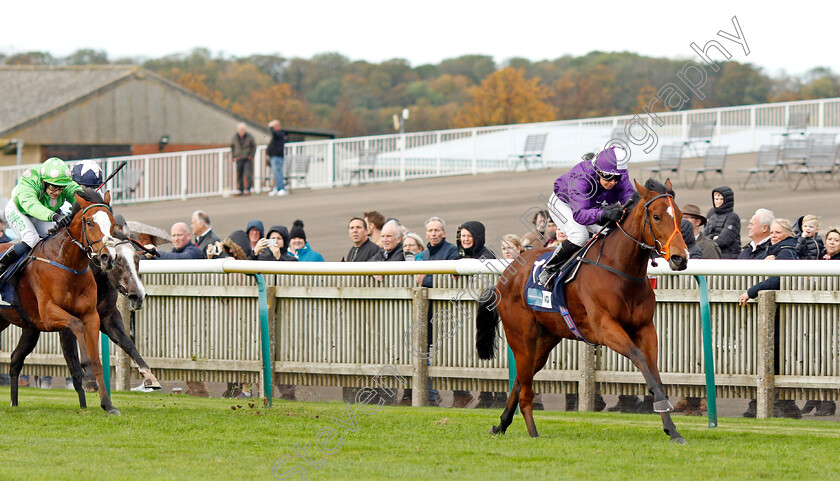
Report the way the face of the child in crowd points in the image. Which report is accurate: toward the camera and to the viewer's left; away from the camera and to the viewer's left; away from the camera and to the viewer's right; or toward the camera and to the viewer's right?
toward the camera and to the viewer's left

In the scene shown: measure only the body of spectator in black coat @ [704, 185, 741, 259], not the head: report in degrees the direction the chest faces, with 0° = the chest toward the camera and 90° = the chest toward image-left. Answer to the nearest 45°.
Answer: approximately 45°

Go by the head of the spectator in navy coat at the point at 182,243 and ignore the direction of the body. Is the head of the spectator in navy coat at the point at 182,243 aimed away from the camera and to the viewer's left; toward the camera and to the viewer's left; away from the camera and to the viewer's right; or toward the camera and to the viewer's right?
toward the camera and to the viewer's left

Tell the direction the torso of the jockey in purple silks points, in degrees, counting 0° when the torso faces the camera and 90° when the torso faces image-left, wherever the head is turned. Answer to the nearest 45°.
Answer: approximately 315°

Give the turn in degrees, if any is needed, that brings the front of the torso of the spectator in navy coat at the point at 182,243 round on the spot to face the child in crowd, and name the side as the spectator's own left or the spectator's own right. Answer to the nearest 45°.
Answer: approximately 90° to the spectator's own left

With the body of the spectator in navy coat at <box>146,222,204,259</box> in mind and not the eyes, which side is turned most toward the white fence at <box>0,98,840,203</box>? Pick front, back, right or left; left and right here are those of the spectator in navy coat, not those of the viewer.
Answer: back

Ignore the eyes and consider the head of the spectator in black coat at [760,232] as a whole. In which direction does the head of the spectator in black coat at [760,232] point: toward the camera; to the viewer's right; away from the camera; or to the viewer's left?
to the viewer's left

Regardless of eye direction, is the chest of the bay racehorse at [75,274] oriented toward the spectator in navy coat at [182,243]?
no

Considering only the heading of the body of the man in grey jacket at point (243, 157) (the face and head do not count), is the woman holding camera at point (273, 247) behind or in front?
in front

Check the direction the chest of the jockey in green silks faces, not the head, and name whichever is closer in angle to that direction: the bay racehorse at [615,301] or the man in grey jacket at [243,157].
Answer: the bay racehorse

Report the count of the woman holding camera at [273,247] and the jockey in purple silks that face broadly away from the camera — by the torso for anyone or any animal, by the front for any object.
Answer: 0

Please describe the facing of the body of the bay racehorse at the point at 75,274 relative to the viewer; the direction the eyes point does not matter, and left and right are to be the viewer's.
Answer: facing the viewer and to the right of the viewer

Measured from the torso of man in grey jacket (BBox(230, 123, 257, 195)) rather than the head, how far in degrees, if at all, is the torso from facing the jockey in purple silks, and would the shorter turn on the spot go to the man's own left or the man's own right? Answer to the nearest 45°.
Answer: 0° — they already face them

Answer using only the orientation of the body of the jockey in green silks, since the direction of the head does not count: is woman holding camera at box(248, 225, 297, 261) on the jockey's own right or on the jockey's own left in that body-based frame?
on the jockey's own left

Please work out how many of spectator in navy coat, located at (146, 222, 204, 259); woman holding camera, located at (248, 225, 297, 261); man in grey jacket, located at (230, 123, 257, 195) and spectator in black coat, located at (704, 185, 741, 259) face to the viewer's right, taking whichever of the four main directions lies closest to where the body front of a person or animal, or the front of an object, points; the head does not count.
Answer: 0

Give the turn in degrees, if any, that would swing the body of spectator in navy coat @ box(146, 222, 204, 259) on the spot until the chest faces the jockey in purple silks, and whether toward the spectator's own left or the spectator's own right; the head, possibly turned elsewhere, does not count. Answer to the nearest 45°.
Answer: approximately 90° to the spectator's own left

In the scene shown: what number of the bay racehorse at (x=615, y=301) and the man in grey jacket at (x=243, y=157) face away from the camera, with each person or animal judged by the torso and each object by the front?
0

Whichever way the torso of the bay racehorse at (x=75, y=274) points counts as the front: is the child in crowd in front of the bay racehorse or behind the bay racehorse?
in front

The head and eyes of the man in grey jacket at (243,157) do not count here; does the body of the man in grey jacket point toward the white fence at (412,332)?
yes
